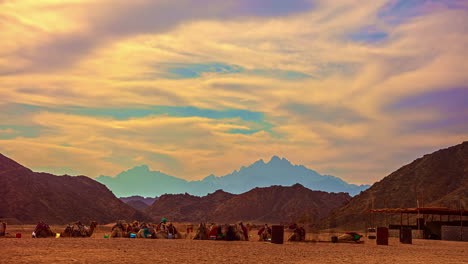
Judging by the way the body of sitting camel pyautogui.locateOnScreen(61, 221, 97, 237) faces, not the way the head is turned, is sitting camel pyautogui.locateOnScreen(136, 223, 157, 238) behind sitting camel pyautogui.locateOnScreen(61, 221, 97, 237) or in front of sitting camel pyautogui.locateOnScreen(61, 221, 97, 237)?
in front

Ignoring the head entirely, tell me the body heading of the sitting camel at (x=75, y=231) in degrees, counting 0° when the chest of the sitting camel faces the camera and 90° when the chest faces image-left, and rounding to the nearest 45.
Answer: approximately 270°

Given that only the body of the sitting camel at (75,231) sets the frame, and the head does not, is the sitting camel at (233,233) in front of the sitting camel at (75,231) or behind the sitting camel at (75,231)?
in front
